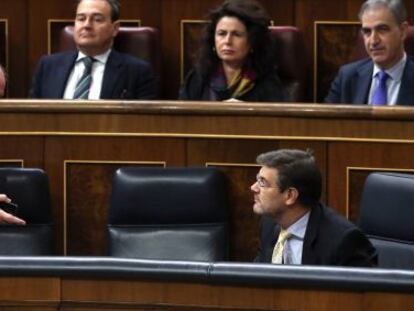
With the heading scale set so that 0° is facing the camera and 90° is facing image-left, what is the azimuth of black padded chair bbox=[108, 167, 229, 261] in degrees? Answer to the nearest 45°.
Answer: approximately 0°

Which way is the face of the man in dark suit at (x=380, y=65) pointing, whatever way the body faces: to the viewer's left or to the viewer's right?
to the viewer's left

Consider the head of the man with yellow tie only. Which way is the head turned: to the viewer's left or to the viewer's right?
to the viewer's left

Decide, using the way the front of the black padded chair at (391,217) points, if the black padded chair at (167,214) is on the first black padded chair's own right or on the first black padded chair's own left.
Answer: on the first black padded chair's own right

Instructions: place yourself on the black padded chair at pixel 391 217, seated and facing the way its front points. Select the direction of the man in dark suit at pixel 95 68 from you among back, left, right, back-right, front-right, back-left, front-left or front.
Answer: back-right

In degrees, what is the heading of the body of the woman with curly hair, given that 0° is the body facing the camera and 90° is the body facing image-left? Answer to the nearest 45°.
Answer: approximately 0°

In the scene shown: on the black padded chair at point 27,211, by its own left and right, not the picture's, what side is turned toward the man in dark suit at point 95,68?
back

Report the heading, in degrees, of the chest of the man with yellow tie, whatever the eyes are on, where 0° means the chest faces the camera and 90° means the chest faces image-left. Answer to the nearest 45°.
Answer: approximately 45°

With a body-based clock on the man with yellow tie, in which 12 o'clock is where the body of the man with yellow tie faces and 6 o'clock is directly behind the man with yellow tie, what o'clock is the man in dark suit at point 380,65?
The man in dark suit is roughly at 5 o'clock from the man with yellow tie.
